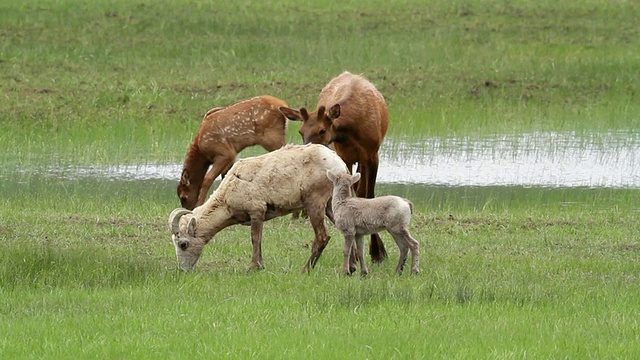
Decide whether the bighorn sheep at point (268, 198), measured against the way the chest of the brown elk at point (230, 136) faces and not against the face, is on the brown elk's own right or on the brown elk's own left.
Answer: on the brown elk's own left

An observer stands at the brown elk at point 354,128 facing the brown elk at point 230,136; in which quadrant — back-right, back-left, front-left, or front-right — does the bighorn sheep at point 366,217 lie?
back-left

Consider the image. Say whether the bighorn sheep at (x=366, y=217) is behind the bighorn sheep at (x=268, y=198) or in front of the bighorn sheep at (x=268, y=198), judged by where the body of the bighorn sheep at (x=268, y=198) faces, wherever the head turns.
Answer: behind

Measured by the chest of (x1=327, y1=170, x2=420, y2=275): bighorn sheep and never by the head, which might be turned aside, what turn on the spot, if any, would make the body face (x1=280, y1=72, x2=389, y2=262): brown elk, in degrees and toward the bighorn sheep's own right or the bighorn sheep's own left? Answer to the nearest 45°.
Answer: approximately 90° to the bighorn sheep's own right

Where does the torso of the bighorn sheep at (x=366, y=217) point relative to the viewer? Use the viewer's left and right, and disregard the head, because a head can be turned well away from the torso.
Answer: facing to the left of the viewer

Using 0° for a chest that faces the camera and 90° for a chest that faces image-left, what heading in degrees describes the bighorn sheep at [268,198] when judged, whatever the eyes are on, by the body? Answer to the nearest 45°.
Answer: approximately 90°

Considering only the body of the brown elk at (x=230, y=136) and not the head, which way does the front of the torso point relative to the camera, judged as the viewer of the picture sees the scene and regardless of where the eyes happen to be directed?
to the viewer's left

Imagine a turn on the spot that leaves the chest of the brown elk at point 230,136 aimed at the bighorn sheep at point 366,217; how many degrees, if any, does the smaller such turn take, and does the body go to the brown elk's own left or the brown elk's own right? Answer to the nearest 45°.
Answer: approximately 90° to the brown elk's own left

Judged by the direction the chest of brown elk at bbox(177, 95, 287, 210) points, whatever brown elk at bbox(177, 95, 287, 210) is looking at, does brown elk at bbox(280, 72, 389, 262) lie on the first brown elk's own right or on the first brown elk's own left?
on the first brown elk's own left
